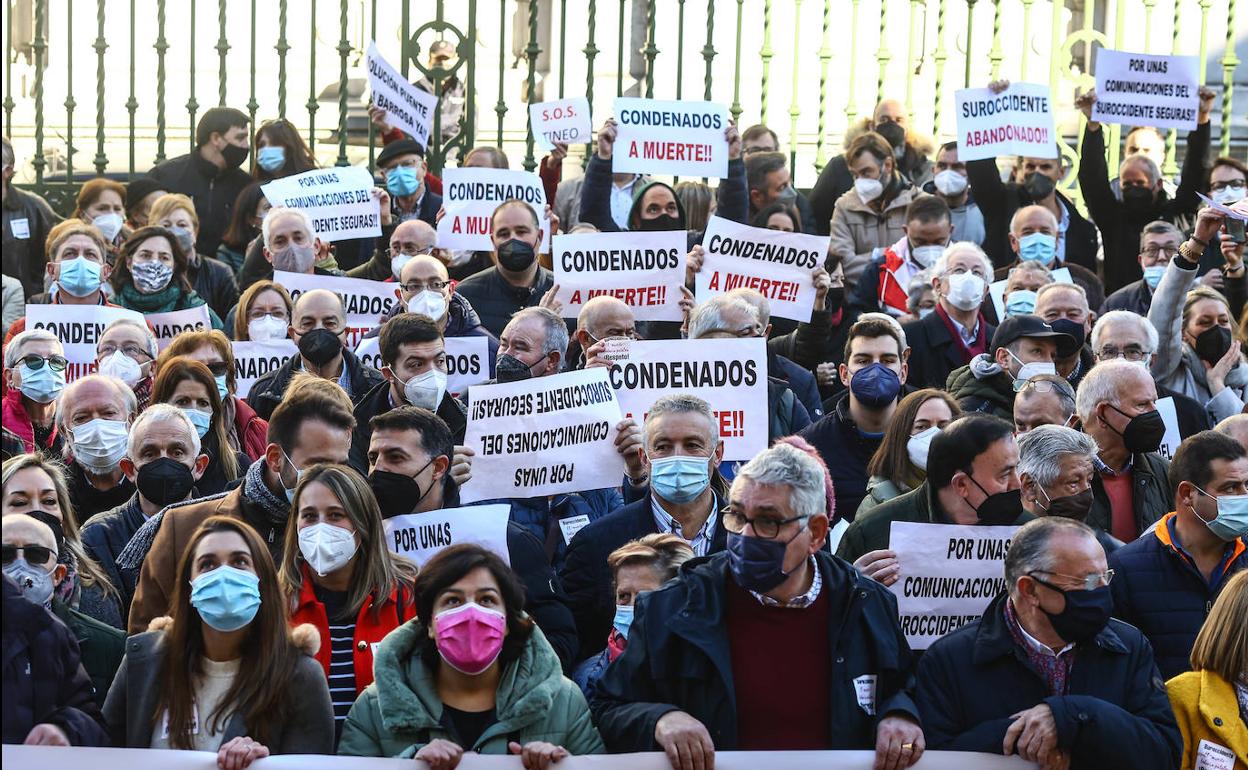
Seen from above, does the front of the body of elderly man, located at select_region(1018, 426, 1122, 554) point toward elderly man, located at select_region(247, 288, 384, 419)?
no

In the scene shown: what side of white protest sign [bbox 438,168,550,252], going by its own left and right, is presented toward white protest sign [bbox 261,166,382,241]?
right

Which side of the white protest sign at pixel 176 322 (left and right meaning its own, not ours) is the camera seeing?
front

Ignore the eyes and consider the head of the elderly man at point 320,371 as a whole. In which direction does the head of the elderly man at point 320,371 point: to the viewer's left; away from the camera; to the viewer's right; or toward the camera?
toward the camera

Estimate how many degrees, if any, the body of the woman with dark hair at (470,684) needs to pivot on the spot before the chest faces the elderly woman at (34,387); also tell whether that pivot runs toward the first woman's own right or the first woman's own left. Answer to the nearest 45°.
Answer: approximately 135° to the first woman's own right

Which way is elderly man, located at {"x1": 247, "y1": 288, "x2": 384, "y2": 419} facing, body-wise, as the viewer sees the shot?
toward the camera

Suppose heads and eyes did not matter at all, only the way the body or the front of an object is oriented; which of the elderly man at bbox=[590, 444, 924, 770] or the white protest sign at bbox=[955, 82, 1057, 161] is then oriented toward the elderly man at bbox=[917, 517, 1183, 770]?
the white protest sign

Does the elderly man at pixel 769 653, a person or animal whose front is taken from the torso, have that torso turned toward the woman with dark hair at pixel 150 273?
no

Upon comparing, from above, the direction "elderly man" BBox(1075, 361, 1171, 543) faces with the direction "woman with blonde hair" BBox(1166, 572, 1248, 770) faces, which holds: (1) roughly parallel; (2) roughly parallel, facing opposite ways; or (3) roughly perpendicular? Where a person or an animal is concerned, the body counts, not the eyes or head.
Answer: roughly parallel

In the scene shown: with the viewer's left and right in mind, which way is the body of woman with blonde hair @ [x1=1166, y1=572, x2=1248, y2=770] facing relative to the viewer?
facing the viewer and to the right of the viewer

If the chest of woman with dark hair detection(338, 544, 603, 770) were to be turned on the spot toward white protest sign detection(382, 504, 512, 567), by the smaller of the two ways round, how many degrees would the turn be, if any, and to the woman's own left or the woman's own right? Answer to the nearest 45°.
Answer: approximately 180°

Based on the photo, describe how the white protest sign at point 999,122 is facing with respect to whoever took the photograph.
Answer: facing the viewer

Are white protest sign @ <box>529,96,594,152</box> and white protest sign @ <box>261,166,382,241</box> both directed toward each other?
no

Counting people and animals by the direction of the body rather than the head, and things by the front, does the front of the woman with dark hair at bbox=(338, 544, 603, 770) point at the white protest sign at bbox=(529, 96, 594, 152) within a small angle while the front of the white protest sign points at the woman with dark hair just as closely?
no

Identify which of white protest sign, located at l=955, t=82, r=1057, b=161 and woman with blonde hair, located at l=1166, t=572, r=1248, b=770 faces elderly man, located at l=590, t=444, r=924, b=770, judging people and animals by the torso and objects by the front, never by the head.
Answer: the white protest sign

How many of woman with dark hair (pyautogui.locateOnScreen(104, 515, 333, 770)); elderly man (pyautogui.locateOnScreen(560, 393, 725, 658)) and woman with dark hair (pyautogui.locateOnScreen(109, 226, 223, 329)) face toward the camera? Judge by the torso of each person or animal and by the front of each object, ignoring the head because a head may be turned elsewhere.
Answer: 3

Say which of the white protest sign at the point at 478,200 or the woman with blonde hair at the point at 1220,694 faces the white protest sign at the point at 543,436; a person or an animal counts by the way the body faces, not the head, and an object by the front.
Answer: the white protest sign at the point at 478,200

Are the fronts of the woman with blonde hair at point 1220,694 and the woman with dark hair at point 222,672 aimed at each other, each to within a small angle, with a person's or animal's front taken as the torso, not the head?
no

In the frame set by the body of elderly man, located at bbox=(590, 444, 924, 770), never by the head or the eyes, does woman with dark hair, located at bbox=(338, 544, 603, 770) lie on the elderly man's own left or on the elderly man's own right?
on the elderly man's own right

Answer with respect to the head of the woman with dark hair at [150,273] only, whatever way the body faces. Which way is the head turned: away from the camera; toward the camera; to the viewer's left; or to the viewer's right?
toward the camera

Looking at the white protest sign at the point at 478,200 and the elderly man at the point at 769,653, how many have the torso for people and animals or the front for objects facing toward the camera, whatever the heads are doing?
2

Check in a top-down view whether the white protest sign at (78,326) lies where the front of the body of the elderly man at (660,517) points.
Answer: no

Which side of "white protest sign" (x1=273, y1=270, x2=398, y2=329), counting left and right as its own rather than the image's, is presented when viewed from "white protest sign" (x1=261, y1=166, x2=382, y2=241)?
back
